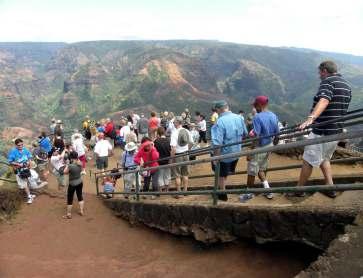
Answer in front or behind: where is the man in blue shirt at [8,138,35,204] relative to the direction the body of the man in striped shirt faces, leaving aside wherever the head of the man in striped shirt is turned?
in front

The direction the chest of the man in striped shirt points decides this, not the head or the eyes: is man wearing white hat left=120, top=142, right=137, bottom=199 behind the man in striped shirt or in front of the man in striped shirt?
in front

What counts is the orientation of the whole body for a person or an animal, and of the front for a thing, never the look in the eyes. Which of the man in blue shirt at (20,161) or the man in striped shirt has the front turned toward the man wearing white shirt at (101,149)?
the man in striped shirt

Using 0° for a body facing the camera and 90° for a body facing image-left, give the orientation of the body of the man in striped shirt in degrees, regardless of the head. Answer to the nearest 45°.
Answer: approximately 135°

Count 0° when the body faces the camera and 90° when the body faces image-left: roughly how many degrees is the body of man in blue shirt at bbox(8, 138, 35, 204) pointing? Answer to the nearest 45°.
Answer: approximately 0°

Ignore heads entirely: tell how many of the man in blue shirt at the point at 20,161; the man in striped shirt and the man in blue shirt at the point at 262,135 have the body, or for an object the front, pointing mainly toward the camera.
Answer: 1

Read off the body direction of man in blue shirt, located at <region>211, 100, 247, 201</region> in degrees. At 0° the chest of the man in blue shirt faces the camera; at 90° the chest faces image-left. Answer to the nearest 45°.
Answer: approximately 135°

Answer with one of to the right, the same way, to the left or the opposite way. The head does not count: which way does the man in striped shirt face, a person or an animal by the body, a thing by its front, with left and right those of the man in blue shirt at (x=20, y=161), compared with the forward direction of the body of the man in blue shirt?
the opposite way

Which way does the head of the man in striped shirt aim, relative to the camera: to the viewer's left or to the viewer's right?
to the viewer's left

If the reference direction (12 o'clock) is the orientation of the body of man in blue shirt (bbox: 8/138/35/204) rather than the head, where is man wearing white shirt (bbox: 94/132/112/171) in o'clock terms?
The man wearing white shirt is roughly at 8 o'clock from the man in blue shirt.

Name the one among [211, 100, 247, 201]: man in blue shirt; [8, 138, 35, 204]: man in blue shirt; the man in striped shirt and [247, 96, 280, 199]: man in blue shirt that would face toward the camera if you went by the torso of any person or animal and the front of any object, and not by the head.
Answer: [8, 138, 35, 204]: man in blue shirt

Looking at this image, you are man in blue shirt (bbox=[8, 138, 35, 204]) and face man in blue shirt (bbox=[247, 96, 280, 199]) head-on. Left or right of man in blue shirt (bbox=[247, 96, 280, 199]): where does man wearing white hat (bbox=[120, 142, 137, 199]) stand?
left

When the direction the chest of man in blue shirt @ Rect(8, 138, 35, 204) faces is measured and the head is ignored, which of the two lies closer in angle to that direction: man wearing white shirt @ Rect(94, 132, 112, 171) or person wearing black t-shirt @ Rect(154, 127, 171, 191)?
the person wearing black t-shirt

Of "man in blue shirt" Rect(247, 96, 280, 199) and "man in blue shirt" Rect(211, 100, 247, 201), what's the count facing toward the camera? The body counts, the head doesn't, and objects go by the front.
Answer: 0
